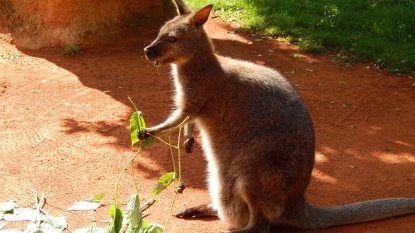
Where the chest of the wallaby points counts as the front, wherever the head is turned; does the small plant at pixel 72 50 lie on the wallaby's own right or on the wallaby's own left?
on the wallaby's own right

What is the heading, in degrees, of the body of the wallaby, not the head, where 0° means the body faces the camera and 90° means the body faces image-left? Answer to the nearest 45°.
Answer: approximately 90°
